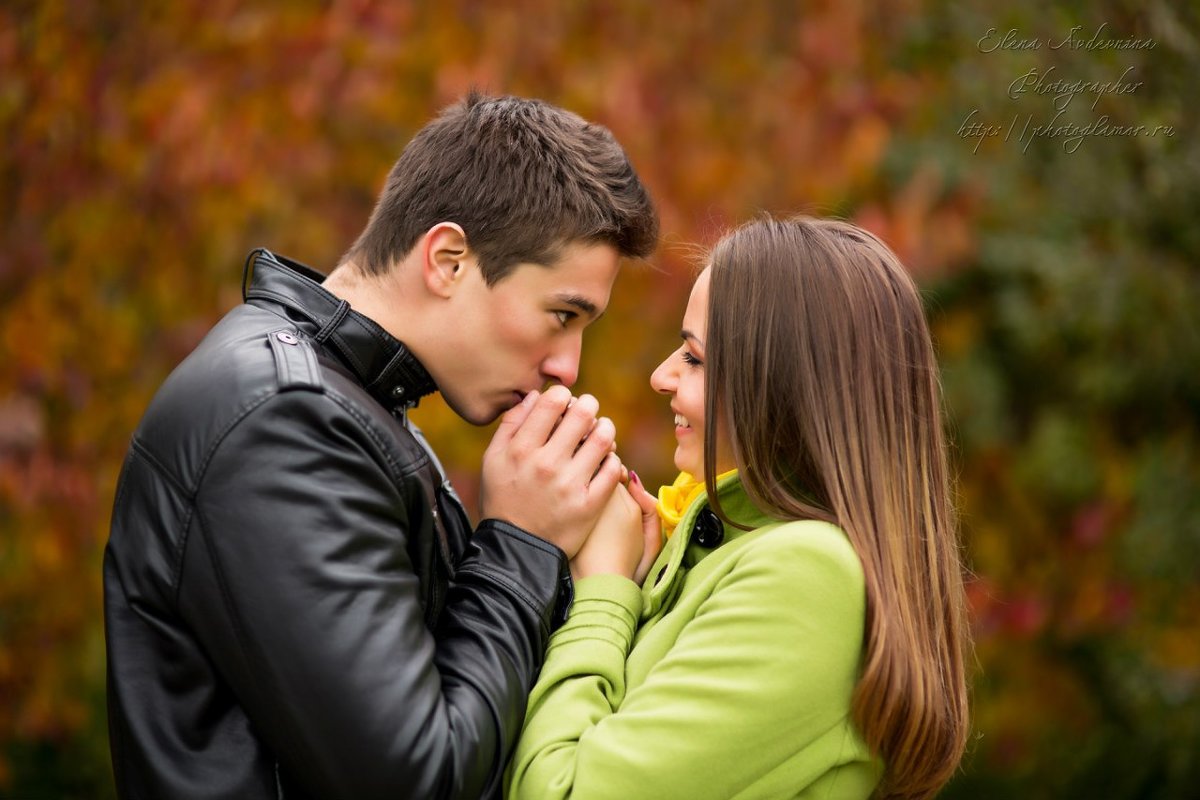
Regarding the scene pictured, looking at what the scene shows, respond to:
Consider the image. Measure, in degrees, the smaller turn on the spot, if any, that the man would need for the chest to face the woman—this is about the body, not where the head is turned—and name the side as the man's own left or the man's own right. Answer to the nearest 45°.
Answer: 0° — they already face them

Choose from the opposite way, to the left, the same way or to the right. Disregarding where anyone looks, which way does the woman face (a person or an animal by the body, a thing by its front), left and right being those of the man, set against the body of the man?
the opposite way

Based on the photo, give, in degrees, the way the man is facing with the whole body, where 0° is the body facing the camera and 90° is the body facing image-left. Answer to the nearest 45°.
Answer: approximately 270°

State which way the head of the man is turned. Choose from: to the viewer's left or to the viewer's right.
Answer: to the viewer's right

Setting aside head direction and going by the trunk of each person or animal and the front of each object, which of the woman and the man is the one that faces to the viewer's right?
the man

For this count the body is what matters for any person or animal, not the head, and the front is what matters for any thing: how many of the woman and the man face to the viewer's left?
1

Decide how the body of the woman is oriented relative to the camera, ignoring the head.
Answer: to the viewer's left

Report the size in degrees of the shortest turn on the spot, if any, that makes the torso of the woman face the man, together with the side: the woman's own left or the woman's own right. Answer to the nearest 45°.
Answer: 0° — they already face them

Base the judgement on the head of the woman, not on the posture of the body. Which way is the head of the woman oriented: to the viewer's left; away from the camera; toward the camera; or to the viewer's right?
to the viewer's left
